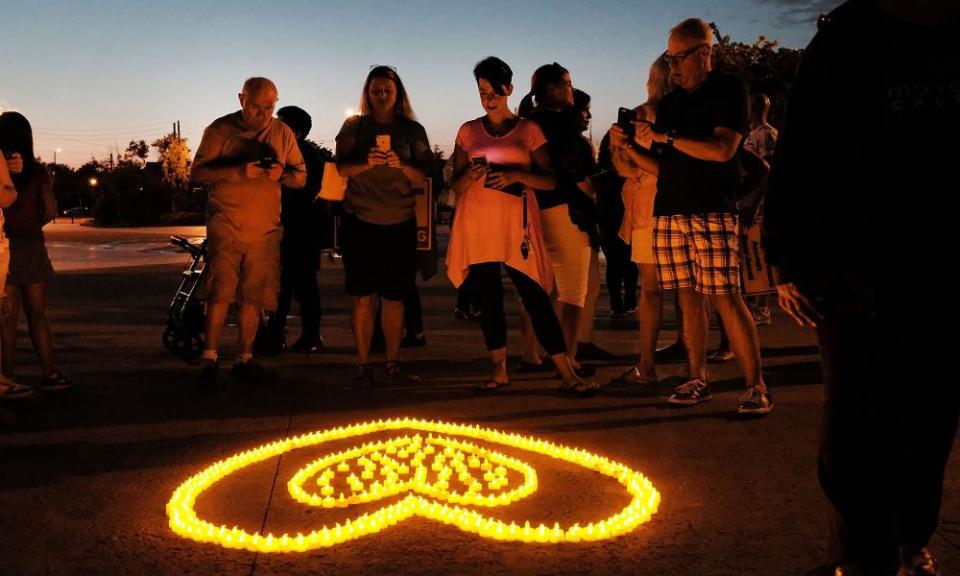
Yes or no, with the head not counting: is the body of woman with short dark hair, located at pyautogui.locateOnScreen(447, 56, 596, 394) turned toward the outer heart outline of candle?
yes

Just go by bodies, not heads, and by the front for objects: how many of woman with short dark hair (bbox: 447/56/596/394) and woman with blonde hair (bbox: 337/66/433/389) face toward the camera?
2

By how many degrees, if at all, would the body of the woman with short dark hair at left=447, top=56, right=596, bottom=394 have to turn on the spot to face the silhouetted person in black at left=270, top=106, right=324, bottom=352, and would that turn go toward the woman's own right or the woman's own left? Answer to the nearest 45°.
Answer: approximately 135° to the woman's own right

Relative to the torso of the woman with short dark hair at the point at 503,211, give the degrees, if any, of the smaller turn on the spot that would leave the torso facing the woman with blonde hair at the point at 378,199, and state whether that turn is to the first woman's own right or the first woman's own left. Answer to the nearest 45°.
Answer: approximately 90° to the first woman's own right

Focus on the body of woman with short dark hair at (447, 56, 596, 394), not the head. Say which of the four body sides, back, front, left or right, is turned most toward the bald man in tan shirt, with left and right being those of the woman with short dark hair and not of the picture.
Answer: right

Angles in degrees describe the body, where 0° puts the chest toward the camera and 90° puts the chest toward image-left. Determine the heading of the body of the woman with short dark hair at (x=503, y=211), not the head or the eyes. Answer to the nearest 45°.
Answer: approximately 0°
